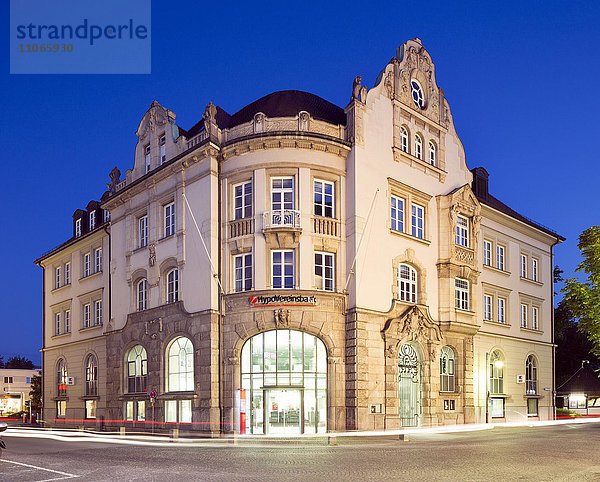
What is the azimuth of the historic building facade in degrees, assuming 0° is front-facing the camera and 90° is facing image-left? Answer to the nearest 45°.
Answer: approximately 0°

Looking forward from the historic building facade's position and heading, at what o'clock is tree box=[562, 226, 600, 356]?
The tree is roughly at 9 o'clock from the historic building facade.
